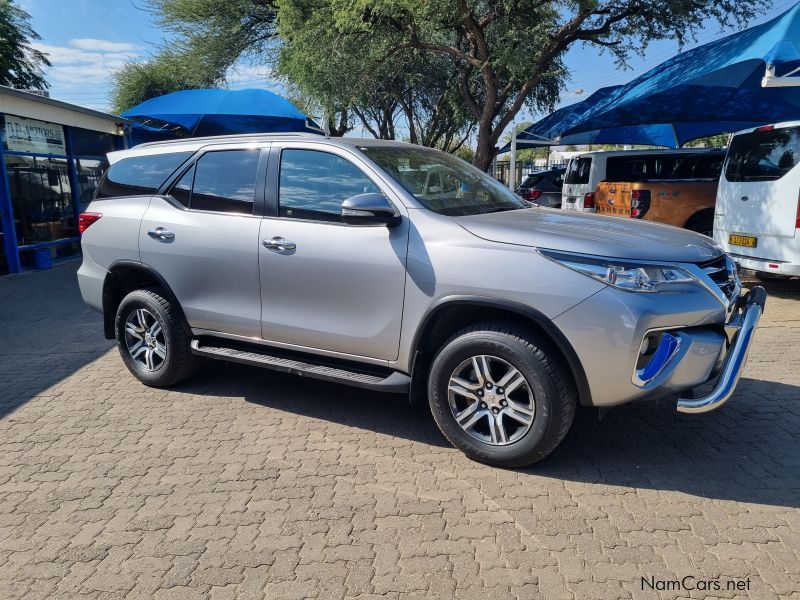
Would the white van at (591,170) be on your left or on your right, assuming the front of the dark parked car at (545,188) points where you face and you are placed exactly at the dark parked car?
on your right

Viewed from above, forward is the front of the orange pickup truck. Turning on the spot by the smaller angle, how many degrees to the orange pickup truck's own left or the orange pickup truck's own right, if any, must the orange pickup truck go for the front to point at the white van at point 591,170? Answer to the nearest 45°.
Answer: approximately 90° to the orange pickup truck's own left

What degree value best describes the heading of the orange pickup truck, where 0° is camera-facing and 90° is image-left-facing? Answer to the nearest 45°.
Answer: approximately 225°

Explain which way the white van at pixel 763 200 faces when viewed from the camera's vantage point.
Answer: facing away from the viewer and to the right of the viewer

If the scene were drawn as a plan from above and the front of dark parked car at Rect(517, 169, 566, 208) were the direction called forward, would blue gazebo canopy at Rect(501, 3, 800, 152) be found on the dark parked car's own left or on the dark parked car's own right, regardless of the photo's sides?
on the dark parked car's own right

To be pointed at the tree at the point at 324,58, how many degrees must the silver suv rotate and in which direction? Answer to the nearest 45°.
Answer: approximately 135° to its left

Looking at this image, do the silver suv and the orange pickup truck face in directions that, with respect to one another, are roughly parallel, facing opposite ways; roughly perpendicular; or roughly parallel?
roughly perpendicular

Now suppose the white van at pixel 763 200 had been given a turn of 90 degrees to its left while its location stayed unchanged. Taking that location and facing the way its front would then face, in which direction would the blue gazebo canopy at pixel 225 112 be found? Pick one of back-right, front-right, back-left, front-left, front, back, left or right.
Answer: front-left

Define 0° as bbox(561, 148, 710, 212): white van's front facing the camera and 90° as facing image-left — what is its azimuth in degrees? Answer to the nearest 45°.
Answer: approximately 225°

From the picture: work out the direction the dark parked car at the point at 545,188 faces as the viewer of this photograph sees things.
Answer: facing away from the viewer and to the right of the viewer
